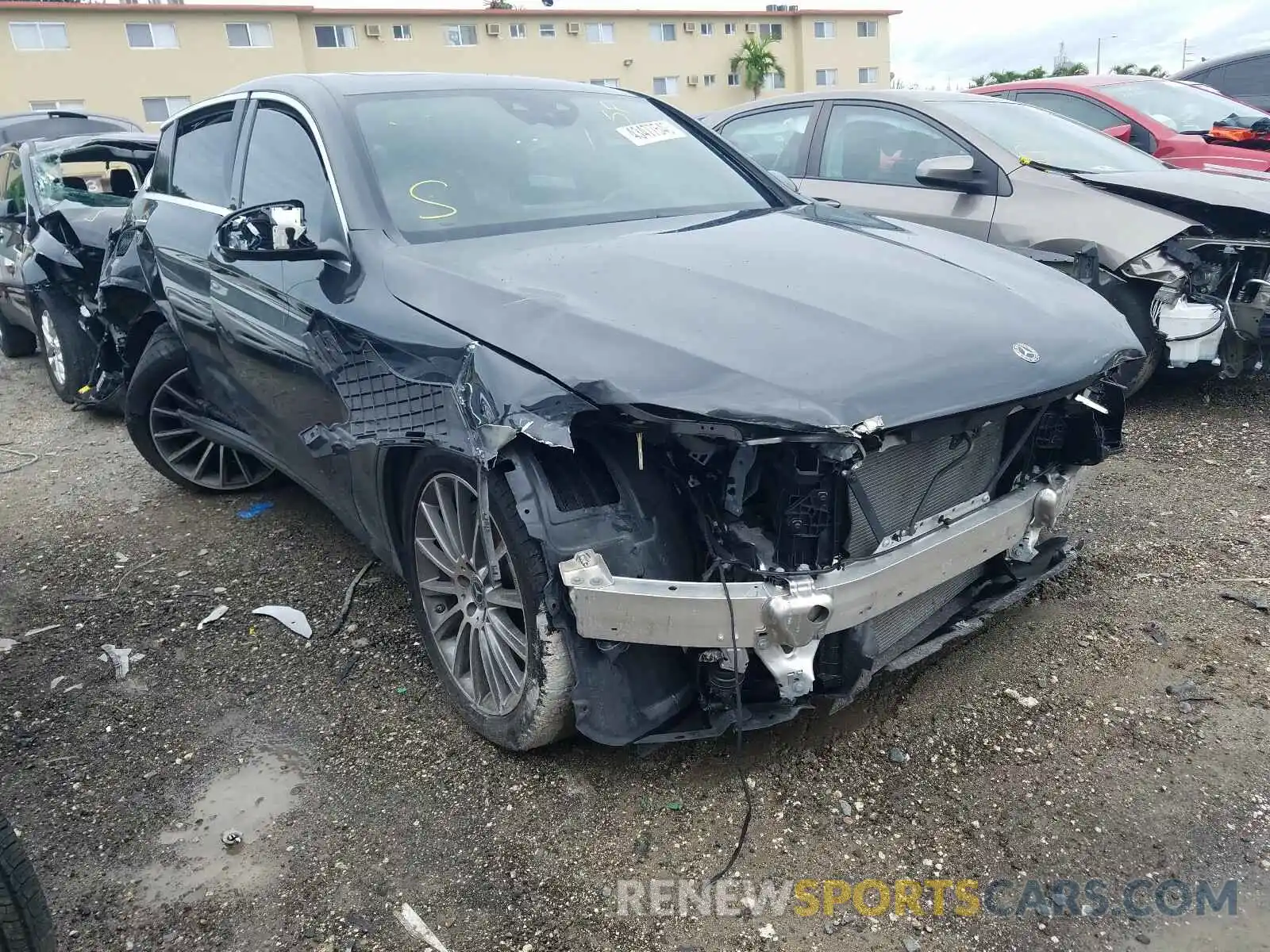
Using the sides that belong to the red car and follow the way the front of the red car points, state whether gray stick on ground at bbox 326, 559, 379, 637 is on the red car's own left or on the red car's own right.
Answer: on the red car's own right

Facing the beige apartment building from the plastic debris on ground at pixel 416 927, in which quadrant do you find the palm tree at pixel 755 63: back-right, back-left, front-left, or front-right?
front-right

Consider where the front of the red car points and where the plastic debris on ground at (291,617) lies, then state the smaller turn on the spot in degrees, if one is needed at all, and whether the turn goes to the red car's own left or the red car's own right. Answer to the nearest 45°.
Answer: approximately 90° to the red car's own right

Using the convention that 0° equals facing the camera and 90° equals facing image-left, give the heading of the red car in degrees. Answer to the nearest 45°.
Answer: approximately 315°

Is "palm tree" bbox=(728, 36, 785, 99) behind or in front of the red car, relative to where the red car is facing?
behind

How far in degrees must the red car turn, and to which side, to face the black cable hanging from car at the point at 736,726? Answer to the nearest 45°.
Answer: approximately 45° to its right

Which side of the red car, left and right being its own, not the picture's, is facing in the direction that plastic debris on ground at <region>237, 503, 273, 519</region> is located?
right

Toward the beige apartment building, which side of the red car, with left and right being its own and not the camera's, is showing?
back

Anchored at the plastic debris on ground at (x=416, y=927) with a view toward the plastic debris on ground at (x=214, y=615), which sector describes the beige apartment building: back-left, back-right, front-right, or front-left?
front-right

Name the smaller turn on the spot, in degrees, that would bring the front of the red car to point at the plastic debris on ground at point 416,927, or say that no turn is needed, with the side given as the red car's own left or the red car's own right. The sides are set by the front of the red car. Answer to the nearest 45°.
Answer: approximately 45° to the red car's own right

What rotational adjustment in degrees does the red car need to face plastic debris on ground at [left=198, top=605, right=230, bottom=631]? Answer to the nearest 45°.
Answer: approximately 90° to its right
